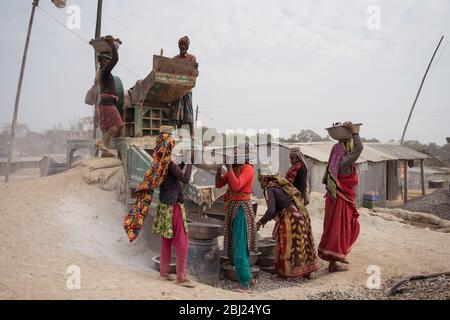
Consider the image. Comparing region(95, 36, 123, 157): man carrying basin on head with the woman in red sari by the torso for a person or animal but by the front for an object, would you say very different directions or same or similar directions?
same or similar directions

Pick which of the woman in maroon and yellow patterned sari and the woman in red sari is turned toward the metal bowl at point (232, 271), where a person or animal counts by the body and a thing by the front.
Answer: the woman in maroon and yellow patterned sari

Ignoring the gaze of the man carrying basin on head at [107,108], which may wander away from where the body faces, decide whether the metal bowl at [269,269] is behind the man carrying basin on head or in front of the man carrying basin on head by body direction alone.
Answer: in front

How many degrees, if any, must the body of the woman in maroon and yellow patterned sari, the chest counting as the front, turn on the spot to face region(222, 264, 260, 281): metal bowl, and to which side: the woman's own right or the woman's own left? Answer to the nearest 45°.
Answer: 0° — they already face it

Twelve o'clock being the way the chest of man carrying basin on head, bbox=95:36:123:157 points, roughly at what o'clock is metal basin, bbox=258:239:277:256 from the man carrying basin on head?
The metal basin is roughly at 1 o'clock from the man carrying basin on head.

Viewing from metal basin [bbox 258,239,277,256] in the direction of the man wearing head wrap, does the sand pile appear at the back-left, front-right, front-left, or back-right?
front-left

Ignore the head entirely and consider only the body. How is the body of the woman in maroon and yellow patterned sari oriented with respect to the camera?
to the viewer's left

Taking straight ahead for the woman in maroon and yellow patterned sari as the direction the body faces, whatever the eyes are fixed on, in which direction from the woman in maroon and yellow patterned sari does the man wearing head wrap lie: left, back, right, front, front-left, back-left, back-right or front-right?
front-right

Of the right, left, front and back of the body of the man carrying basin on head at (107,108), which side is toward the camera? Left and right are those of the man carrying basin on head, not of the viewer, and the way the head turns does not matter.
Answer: right
